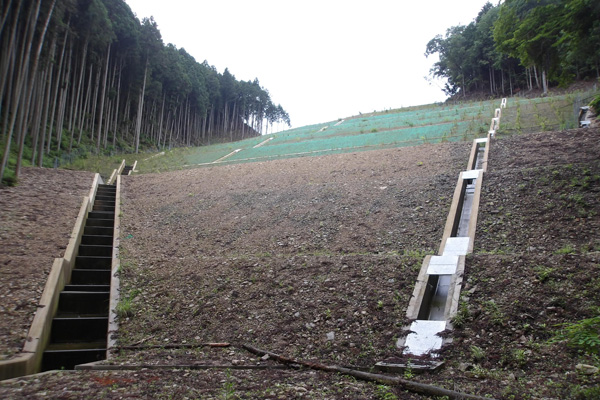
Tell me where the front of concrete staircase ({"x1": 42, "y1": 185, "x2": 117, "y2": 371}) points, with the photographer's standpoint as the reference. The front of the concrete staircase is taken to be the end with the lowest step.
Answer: facing the viewer

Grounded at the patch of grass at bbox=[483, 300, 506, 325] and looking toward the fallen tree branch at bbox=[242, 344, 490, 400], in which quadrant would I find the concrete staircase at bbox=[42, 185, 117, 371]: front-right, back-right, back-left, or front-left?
front-right

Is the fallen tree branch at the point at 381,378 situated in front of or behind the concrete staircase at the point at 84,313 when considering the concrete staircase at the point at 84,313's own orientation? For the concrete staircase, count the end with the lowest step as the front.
in front

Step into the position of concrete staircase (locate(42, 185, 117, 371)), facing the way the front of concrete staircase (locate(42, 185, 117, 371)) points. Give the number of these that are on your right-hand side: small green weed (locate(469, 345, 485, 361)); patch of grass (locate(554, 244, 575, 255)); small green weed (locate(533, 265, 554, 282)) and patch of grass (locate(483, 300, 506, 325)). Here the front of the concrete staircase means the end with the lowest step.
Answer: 0

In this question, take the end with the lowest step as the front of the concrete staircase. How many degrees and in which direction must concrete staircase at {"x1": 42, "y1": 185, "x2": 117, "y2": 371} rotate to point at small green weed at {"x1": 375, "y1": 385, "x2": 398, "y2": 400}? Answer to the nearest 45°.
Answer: approximately 45° to its left

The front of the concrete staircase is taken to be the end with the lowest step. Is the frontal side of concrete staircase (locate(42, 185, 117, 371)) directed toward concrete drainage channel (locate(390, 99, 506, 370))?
no

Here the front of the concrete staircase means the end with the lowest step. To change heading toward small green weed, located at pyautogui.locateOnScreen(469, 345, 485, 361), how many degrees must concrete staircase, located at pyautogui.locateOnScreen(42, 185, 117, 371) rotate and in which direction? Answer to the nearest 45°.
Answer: approximately 45° to its left

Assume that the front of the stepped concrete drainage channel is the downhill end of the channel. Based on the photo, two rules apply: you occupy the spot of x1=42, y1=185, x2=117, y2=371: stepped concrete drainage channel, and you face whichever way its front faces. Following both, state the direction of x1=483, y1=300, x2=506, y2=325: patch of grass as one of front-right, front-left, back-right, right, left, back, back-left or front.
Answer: front-left

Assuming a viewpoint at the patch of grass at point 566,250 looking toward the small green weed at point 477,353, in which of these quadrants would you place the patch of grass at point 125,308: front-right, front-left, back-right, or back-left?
front-right
